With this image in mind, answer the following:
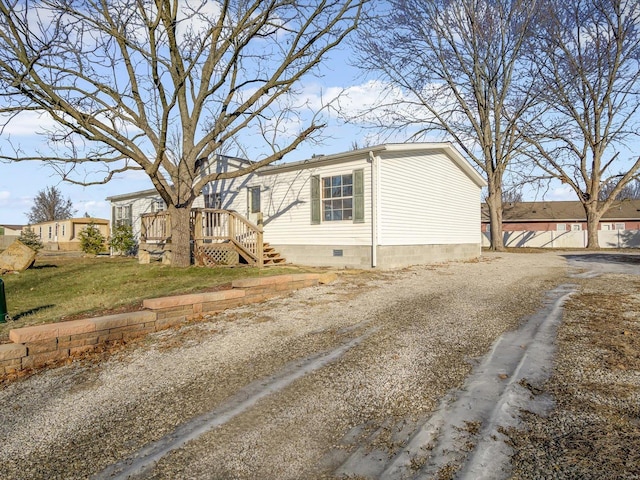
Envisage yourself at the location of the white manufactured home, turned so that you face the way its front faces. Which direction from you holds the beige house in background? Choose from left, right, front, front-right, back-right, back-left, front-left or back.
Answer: right

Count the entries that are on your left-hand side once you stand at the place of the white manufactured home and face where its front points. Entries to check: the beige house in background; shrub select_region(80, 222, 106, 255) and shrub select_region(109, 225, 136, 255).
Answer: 0

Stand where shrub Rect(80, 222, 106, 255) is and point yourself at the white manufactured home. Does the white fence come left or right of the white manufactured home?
left

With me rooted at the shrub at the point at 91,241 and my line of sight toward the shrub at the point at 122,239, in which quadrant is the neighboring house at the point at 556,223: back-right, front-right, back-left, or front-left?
front-left

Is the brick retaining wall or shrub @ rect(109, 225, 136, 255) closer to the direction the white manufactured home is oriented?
the brick retaining wall

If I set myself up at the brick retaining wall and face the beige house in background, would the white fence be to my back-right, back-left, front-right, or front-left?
front-right

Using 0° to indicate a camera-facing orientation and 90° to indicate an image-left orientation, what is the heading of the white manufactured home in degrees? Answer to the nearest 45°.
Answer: approximately 45°

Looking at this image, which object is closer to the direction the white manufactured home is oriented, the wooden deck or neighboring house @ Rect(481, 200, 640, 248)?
the wooden deck

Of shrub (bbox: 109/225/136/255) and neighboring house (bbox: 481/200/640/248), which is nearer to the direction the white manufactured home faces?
the shrub

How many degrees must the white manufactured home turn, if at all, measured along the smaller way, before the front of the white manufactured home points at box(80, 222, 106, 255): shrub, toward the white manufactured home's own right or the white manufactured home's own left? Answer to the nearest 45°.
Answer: approximately 90° to the white manufactured home's own right

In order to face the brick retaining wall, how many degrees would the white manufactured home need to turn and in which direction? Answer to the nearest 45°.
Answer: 0° — it already faces it

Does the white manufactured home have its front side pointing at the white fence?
no

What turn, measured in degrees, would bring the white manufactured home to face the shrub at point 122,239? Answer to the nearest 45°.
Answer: approximately 90° to its right

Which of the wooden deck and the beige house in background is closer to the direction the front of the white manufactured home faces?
the wooden deck

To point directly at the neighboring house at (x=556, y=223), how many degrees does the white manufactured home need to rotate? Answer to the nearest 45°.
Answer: approximately 180°

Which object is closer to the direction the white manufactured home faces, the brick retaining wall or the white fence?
the brick retaining wall

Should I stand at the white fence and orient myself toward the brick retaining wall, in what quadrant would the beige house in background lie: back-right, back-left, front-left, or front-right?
front-right
